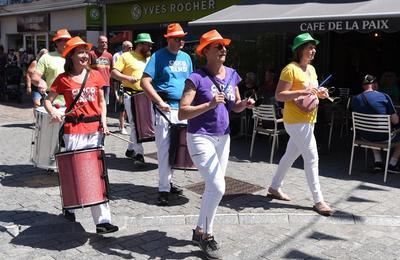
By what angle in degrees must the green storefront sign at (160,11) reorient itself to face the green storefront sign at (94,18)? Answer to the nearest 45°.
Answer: approximately 90° to its right

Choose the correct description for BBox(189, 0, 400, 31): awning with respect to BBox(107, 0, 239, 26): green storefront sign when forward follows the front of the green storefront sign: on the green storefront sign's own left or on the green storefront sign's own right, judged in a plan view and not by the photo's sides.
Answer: on the green storefront sign's own left

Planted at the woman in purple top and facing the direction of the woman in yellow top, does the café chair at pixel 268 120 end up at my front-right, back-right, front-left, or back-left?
front-left

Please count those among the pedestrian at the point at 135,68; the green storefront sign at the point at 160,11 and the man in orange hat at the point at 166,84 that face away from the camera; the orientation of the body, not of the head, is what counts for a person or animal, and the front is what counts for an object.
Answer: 0

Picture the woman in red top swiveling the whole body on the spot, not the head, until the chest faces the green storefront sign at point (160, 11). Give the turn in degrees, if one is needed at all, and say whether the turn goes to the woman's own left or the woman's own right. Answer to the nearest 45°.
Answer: approximately 135° to the woman's own left

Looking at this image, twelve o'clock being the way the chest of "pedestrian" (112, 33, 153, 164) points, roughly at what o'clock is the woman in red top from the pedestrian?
The woman in red top is roughly at 2 o'clock from the pedestrian.

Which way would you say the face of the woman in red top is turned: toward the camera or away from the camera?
toward the camera

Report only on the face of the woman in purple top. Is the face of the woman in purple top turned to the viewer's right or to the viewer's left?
to the viewer's right

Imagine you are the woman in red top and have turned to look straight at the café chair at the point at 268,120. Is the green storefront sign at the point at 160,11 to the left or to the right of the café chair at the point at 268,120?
left
